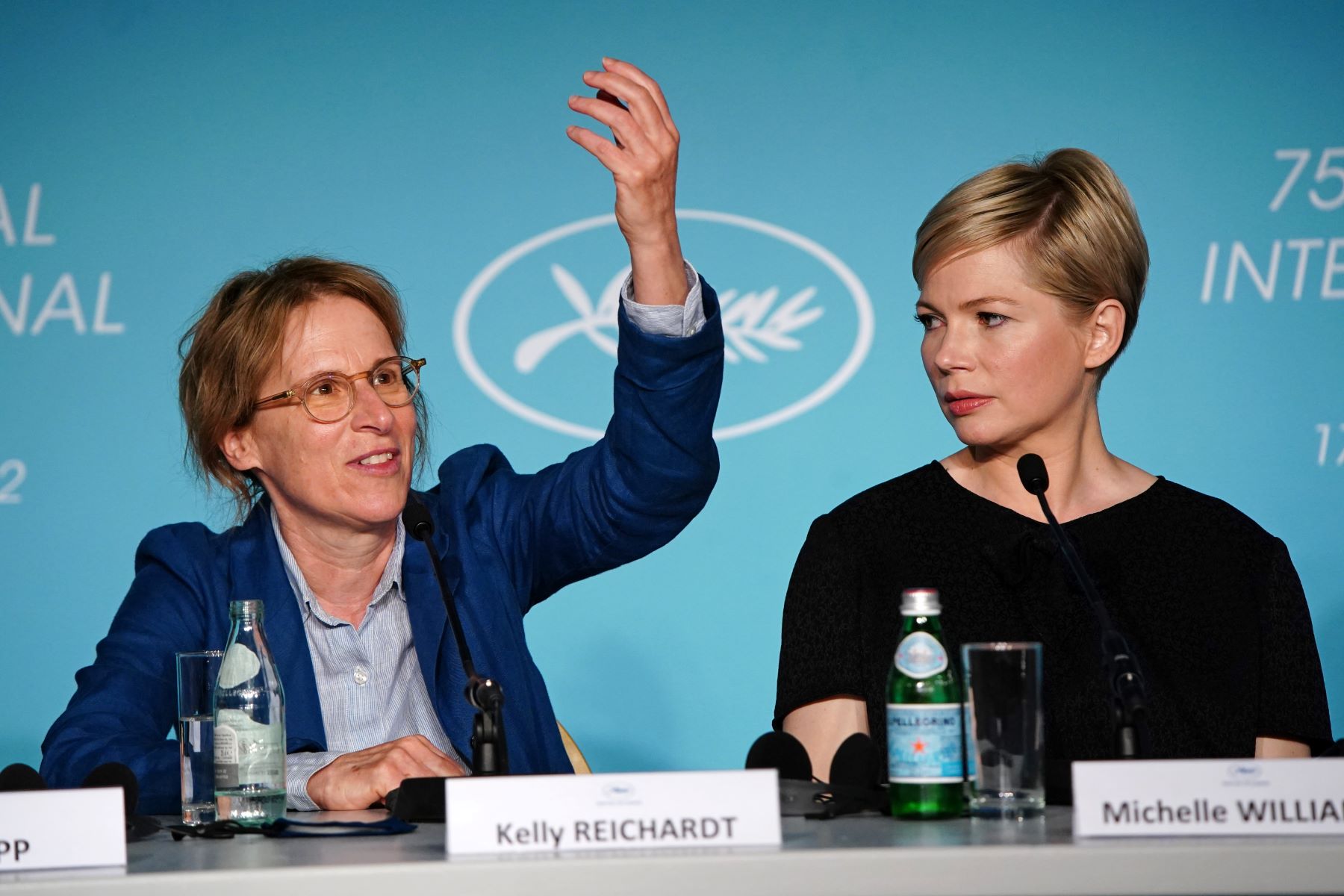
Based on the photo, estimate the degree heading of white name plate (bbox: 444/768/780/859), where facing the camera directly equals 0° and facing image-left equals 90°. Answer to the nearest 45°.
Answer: approximately 0°

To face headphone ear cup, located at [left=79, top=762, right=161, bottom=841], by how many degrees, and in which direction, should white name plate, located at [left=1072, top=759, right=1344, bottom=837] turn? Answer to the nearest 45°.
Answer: approximately 90° to its right

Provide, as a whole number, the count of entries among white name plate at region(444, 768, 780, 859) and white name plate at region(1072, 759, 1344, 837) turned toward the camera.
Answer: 2

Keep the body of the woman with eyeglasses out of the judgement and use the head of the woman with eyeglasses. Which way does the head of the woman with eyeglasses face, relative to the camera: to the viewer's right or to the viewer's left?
to the viewer's right

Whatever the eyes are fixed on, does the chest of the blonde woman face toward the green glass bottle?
yes
